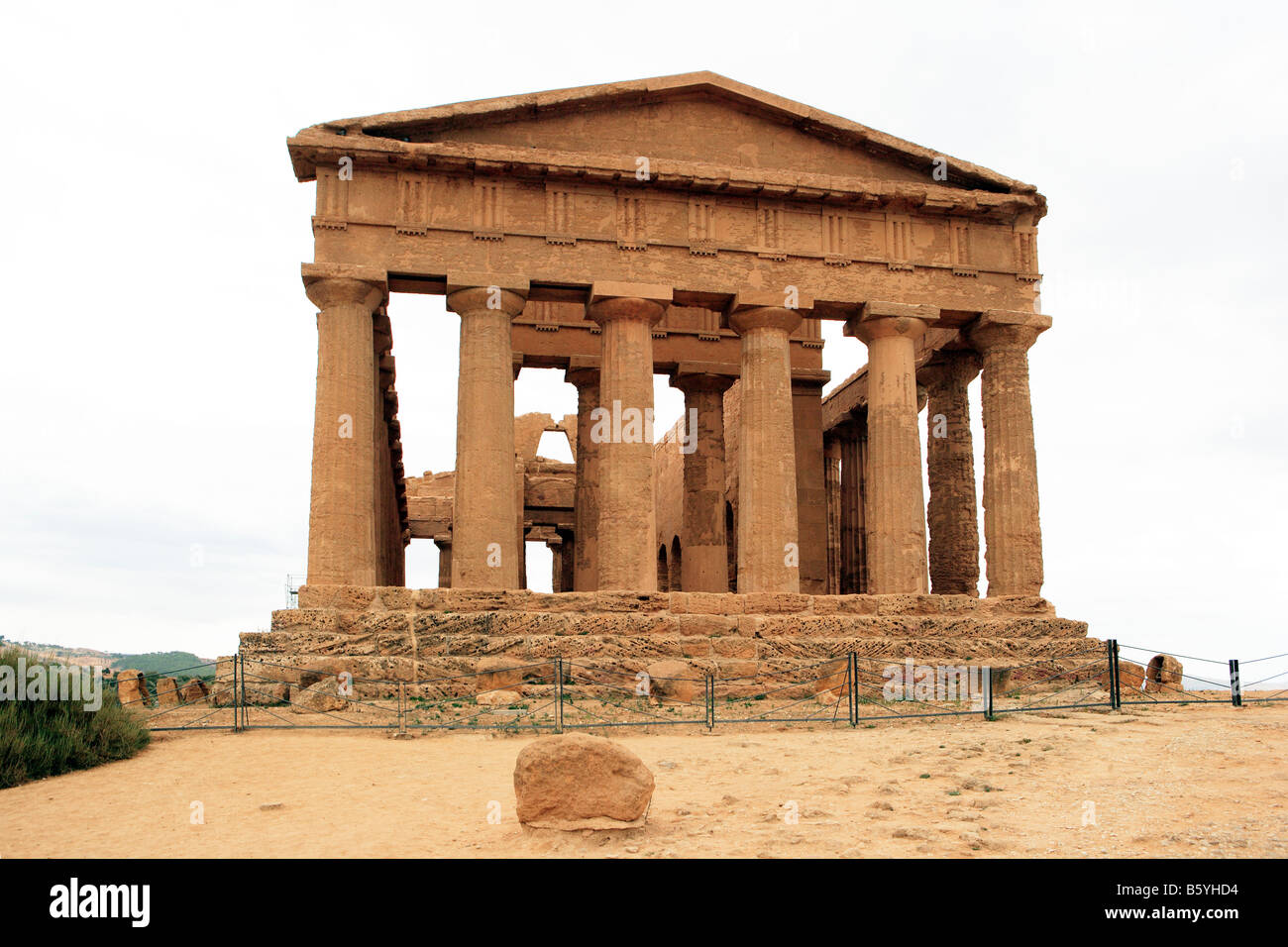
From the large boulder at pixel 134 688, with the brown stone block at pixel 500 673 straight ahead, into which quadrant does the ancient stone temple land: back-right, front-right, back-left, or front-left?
front-left

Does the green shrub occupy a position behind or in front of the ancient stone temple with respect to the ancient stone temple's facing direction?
in front

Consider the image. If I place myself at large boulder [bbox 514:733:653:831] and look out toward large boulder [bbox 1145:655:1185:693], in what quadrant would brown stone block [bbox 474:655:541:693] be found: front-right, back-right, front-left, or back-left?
front-left

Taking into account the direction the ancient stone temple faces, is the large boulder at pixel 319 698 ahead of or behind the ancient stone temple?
ahead

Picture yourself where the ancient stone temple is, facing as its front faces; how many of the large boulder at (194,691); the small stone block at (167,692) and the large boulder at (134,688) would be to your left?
0

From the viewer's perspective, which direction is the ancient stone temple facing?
toward the camera

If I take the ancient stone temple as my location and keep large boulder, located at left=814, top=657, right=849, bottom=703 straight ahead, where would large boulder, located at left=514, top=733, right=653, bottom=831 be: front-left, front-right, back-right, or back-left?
front-right

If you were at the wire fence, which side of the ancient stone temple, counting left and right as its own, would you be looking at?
front
